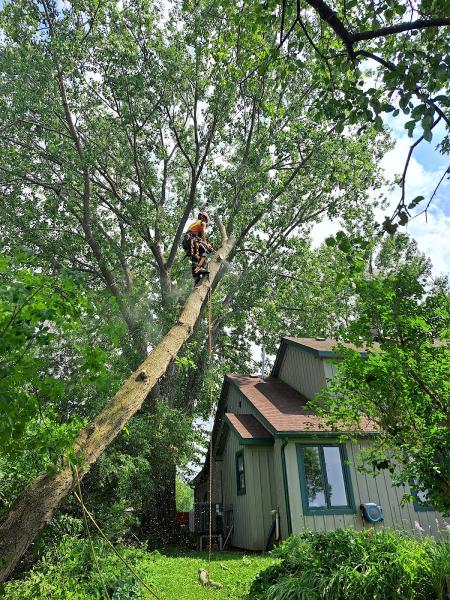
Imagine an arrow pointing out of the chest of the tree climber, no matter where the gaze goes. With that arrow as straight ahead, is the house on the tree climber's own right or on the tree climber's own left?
on the tree climber's own left
